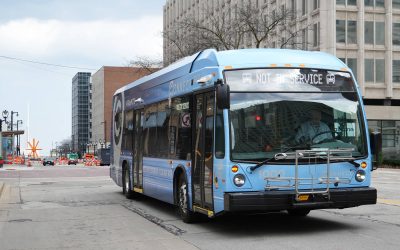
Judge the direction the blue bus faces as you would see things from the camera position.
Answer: facing the viewer and to the right of the viewer
